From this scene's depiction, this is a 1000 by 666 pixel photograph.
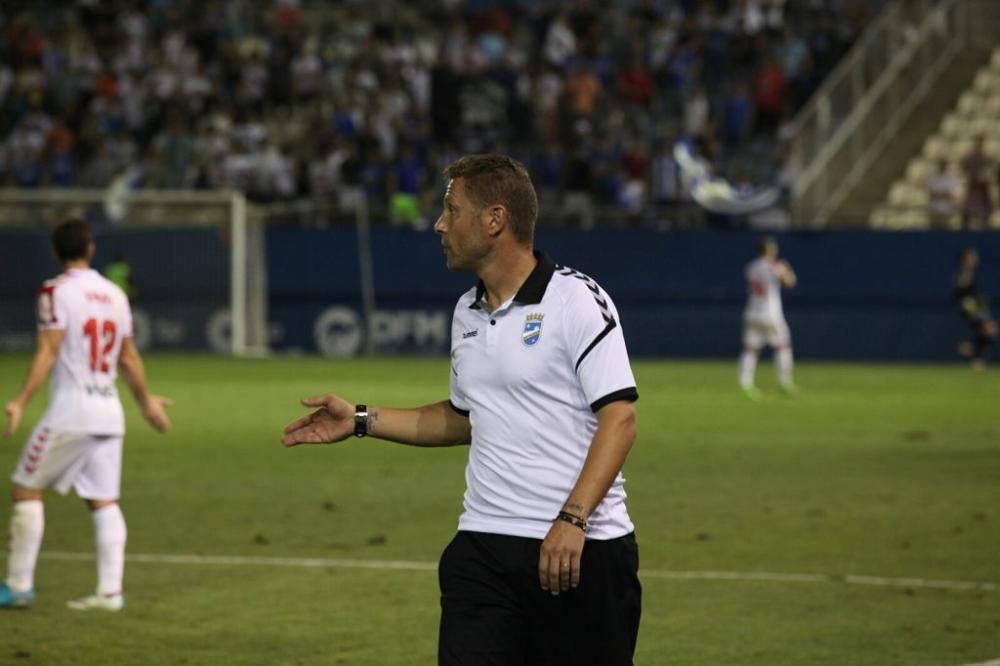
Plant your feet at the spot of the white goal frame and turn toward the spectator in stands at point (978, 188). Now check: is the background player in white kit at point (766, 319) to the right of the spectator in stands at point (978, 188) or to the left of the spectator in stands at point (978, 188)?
right

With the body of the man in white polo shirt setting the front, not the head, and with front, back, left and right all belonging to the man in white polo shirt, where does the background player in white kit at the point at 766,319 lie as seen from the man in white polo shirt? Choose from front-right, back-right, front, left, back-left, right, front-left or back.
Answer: back-right

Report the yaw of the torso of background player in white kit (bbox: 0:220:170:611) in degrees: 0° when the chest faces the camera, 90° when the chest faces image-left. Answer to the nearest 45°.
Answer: approximately 135°

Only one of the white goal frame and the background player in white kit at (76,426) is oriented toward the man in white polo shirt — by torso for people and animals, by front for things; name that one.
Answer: the white goal frame

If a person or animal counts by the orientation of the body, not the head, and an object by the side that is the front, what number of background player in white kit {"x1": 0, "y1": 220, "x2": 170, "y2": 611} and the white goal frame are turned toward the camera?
1

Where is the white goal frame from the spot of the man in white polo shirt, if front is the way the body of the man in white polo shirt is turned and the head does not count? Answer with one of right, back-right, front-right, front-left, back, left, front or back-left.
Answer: back-right

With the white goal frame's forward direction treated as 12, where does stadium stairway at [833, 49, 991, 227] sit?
The stadium stairway is roughly at 9 o'clock from the white goal frame.
